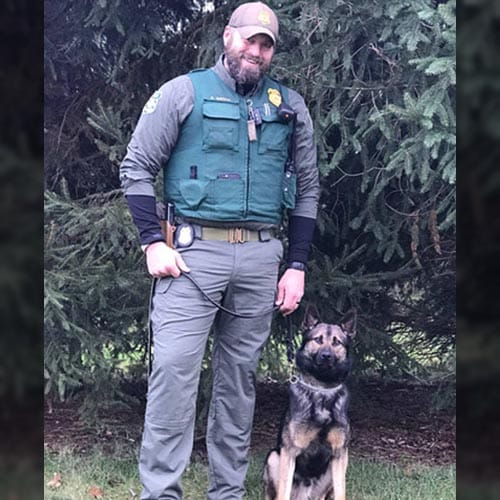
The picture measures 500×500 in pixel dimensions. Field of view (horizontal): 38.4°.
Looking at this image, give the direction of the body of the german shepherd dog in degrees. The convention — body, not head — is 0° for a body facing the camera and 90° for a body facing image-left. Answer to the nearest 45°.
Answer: approximately 0°
